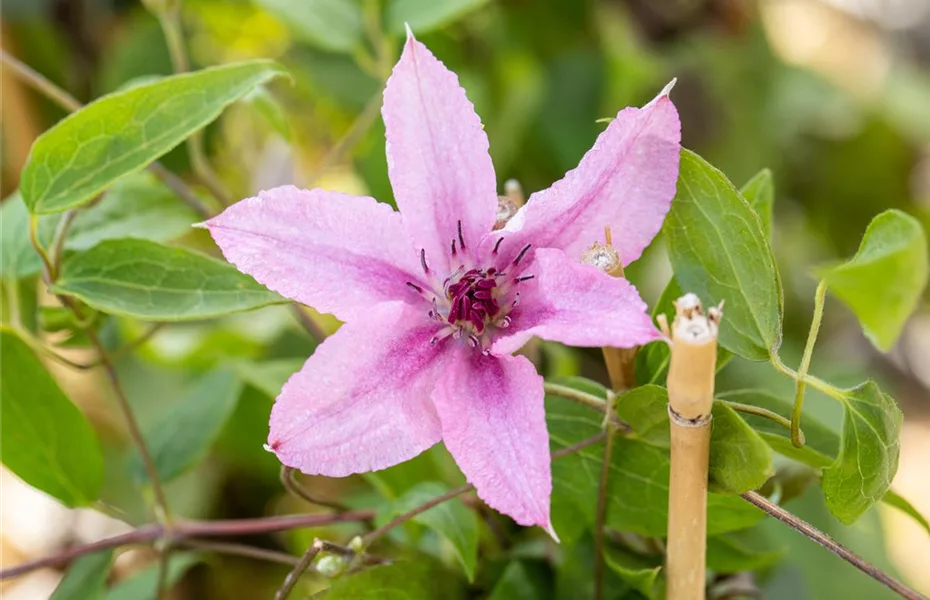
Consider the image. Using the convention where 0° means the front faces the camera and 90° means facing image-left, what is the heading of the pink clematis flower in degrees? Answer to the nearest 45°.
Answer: approximately 0°
